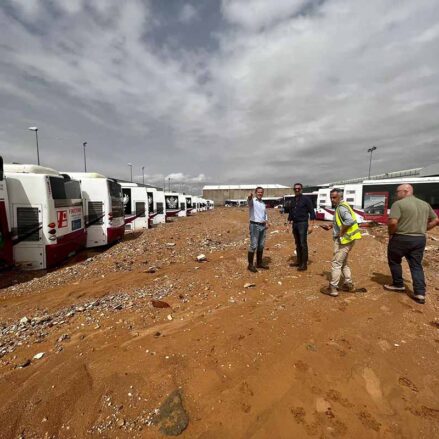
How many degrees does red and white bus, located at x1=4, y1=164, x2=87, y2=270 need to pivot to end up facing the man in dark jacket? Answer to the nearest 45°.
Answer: approximately 180°

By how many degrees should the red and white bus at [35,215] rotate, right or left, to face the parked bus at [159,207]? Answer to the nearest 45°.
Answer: approximately 90° to its right

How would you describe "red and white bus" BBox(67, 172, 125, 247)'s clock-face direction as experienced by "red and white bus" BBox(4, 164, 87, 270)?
"red and white bus" BBox(67, 172, 125, 247) is roughly at 3 o'clock from "red and white bus" BBox(4, 164, 87, 270).

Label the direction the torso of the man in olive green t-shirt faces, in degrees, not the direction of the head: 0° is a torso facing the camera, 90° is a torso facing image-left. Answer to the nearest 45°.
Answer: approximately 135°

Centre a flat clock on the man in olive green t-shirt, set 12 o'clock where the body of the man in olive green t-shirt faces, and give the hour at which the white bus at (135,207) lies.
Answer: The white bus is roughly at 11 o'clock from the man in olive green t-shirt.

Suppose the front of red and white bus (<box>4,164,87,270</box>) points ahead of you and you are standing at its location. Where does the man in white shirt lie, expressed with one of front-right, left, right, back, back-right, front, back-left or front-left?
back

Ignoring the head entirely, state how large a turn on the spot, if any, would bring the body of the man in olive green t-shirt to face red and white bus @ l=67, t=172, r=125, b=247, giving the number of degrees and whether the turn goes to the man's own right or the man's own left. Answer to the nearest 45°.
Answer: approximately 45° to the man's own left

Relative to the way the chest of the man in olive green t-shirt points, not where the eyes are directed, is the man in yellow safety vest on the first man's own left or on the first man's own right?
on the first man's own left

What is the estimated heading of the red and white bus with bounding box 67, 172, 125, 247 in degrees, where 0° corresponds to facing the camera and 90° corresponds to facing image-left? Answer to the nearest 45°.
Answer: approximately 135°

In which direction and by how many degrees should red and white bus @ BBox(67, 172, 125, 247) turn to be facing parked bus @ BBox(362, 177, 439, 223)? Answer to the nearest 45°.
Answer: approximately 135° to its right
